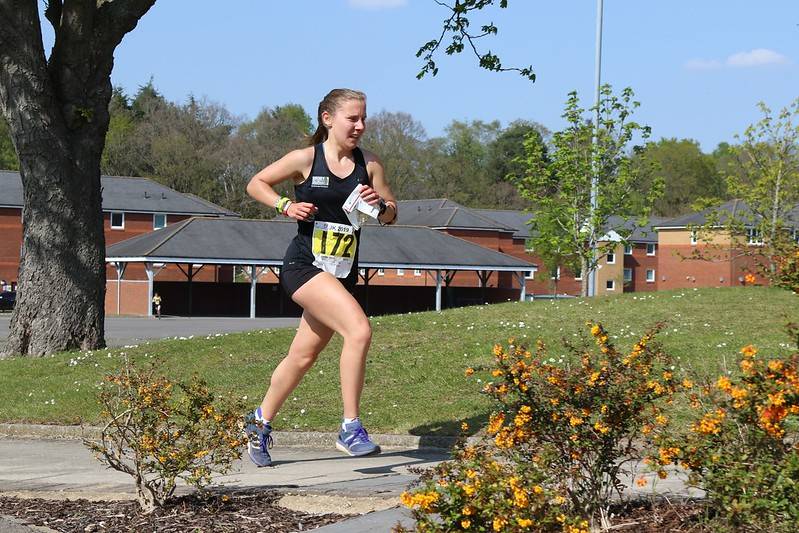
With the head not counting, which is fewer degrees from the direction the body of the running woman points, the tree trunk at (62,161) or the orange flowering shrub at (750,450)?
the orange flowering shrub

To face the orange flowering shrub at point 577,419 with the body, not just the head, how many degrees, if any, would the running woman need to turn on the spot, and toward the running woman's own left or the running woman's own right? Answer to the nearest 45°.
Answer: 0° — they already face it

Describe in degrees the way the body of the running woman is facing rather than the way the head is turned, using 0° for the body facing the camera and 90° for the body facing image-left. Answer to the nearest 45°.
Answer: approximately 315°

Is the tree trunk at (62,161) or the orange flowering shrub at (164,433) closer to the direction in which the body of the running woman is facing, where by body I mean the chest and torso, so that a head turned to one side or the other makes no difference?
the orange flowering shrub

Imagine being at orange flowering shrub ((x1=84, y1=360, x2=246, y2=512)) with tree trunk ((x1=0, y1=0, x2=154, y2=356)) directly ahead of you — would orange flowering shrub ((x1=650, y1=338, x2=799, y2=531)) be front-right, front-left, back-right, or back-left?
back-right

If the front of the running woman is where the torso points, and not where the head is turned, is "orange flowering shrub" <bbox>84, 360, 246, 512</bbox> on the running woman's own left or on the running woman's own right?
on the running woman's own right

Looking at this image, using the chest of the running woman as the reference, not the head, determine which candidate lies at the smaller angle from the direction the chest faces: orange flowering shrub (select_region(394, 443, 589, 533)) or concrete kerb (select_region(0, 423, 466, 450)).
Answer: the orange flowering shrub
